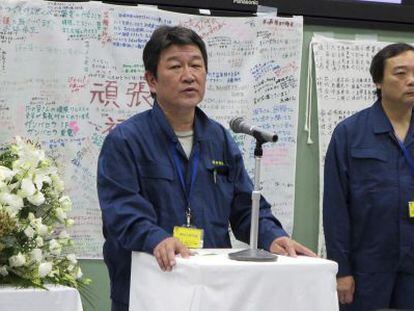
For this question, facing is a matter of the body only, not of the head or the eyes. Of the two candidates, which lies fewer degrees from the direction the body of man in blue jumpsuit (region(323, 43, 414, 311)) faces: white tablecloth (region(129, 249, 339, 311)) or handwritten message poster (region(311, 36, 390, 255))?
the white tablecloth

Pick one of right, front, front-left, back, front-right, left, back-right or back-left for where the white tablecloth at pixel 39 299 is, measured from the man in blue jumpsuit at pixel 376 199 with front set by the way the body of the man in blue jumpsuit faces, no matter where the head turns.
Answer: right

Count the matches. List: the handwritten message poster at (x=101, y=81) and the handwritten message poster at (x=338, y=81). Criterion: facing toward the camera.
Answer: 2

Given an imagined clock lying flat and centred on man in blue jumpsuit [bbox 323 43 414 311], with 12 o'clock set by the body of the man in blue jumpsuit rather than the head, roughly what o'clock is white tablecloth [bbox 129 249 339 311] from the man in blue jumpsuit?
The white tablecloth is roughly at 2 o'clock from the man in blue jumpsuit.

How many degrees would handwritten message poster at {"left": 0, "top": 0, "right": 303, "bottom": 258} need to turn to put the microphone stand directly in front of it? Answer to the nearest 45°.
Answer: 0° — it already faces it

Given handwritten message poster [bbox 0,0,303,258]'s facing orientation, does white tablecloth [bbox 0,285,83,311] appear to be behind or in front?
in front

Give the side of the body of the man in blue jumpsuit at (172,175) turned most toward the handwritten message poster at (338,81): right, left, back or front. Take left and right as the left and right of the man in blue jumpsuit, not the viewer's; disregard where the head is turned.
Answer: left

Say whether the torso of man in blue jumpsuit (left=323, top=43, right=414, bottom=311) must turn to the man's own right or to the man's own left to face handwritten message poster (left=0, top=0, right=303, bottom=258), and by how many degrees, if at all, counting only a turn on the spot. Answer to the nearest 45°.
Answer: approximately 135° to the man's own right

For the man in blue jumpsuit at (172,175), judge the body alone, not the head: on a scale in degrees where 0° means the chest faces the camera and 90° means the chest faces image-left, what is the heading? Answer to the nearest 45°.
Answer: approximately 315°

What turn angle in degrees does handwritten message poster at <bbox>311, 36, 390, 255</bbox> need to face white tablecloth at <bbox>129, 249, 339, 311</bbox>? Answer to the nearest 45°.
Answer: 0° — it already faces it

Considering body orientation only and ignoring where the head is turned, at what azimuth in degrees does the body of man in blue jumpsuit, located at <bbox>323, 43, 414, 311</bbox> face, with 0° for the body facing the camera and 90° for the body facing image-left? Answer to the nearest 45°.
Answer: approximately 315°

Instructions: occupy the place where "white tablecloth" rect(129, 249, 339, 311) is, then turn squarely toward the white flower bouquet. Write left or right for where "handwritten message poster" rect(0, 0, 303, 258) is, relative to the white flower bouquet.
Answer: right
